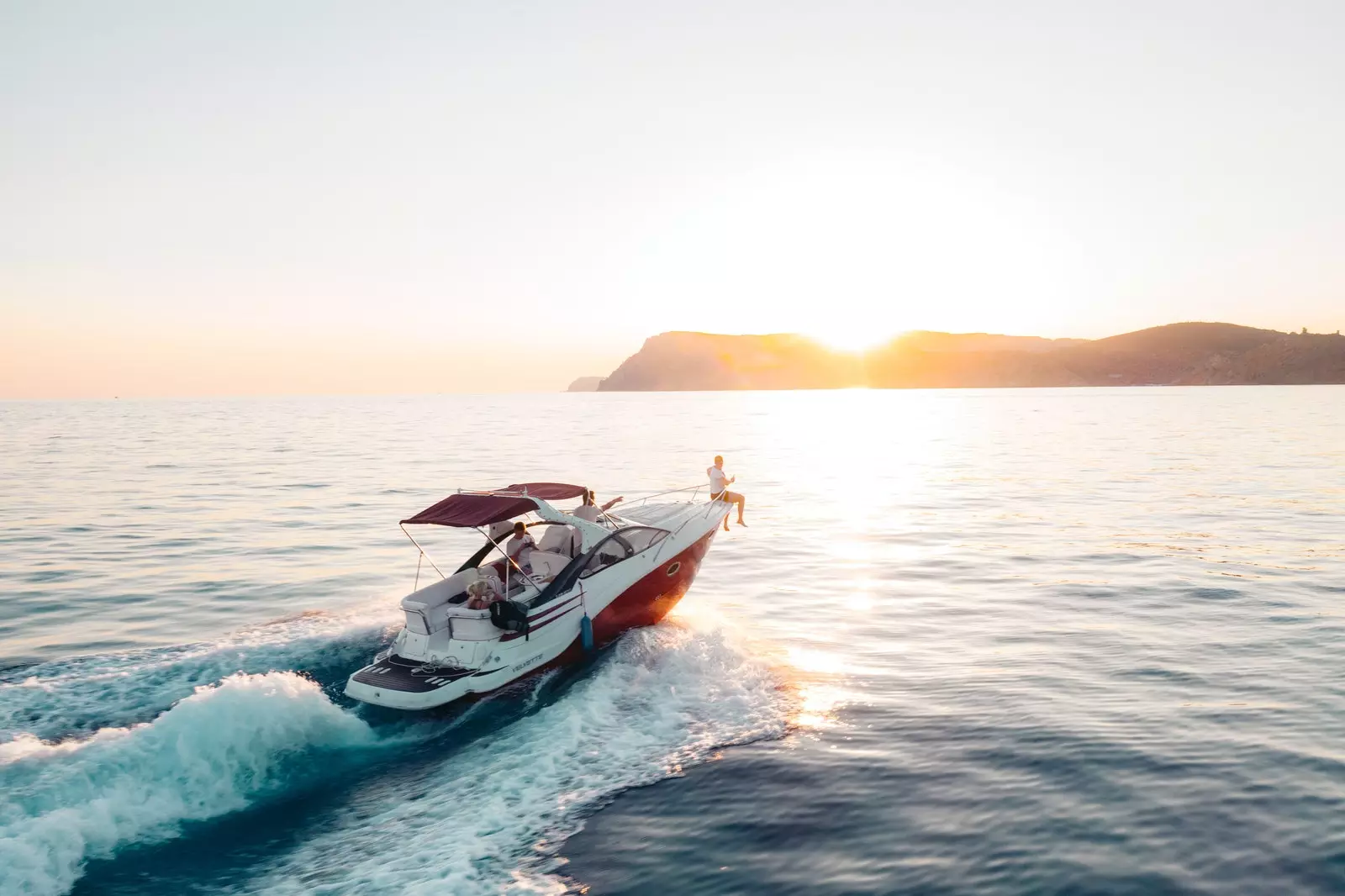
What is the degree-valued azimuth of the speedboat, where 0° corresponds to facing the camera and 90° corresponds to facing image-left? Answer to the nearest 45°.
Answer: approximately 225°
